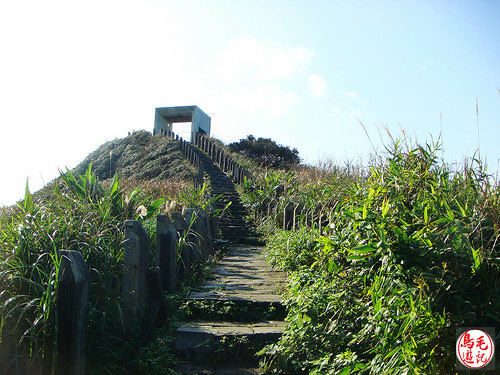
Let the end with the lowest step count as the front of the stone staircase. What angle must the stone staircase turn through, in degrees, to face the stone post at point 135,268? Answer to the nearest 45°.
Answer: approximately 45° to its right

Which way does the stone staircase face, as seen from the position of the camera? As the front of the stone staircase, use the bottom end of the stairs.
facing the viewer

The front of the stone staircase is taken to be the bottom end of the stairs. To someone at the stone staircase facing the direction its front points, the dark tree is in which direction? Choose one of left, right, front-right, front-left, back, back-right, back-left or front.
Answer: back

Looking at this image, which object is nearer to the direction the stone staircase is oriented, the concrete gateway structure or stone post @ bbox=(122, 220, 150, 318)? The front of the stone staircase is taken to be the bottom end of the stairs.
the stone post

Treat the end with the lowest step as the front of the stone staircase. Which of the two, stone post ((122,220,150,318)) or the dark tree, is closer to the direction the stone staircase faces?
the stone post

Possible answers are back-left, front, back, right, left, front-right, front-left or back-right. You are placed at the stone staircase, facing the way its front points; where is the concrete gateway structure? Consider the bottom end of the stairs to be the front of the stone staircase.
back

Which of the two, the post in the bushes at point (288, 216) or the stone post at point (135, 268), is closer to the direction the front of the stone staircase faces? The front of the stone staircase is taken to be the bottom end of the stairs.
the stone post
